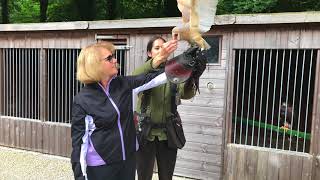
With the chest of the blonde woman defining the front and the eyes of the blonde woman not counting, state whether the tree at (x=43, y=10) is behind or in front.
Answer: behind

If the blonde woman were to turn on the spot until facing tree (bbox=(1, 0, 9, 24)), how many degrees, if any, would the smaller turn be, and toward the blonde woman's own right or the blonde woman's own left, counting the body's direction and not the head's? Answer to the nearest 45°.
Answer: approximately 135° to the blonde woman's own left

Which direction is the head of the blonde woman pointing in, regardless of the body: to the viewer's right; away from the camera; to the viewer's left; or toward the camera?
to the viewer's right

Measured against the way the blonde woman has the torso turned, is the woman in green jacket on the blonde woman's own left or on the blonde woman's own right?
on the blonde woman's own left

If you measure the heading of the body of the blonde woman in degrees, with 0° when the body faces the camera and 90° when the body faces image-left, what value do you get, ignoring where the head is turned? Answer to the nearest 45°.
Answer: approximately 315°
